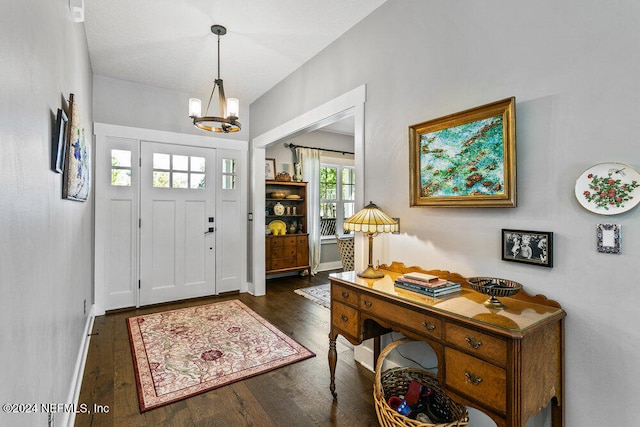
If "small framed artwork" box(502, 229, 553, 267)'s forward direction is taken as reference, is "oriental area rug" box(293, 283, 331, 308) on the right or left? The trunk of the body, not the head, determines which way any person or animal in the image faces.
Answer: on its right

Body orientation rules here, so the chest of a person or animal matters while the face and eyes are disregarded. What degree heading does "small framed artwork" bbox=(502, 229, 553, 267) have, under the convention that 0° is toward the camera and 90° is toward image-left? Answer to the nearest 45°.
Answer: approximately 45°

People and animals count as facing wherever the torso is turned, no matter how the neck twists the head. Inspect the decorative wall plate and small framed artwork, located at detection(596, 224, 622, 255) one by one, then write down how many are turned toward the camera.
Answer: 2

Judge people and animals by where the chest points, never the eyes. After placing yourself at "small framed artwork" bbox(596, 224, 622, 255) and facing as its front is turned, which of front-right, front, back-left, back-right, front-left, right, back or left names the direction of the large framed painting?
right

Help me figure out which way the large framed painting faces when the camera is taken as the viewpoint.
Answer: facing the viewer and to the left of the viewer

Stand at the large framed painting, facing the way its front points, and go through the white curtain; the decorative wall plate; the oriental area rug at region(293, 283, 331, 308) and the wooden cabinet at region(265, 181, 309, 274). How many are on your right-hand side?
3

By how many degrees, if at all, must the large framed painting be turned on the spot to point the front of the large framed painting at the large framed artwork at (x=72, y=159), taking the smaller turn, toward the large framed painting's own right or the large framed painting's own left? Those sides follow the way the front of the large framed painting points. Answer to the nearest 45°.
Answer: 0° — it already faces it

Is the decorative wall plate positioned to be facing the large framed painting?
no

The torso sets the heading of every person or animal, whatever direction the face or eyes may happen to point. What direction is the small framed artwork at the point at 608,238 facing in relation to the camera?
toward the camera

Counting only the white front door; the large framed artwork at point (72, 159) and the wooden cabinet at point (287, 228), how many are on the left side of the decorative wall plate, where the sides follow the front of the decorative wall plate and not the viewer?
0

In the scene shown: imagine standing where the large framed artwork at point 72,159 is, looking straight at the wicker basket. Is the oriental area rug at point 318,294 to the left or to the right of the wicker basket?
left

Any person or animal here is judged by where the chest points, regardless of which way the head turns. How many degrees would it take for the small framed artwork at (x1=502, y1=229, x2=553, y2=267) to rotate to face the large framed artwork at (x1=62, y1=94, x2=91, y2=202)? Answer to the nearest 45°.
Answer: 0° — it already faces it

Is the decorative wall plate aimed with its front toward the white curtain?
no
